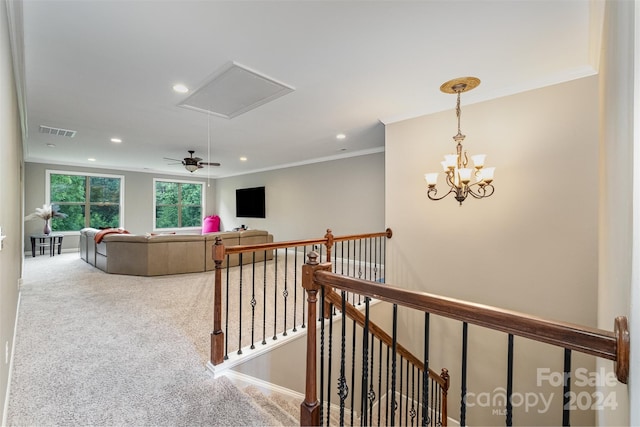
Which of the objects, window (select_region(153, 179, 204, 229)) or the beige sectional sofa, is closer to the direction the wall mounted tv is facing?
the beige sectional sofa

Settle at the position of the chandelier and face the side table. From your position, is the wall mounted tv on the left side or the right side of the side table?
right

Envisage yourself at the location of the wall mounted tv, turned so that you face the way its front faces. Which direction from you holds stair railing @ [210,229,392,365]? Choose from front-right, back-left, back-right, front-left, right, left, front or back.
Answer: front-left

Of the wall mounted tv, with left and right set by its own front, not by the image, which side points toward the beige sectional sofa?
front

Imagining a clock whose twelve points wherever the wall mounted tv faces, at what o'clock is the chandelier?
The chandelier is roughly at 10 o'clock from the wall mounted tv.

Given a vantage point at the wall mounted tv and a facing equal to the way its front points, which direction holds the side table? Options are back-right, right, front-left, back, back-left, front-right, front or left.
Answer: front-right

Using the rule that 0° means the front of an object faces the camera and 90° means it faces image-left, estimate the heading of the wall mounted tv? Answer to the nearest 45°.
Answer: approximately 45°

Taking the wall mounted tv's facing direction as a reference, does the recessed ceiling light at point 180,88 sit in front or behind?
in front

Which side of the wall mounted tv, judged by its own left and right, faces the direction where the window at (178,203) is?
right

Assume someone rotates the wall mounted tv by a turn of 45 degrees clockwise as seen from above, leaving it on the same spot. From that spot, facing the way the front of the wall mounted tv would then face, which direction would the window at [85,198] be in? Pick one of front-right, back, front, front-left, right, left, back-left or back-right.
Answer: front
